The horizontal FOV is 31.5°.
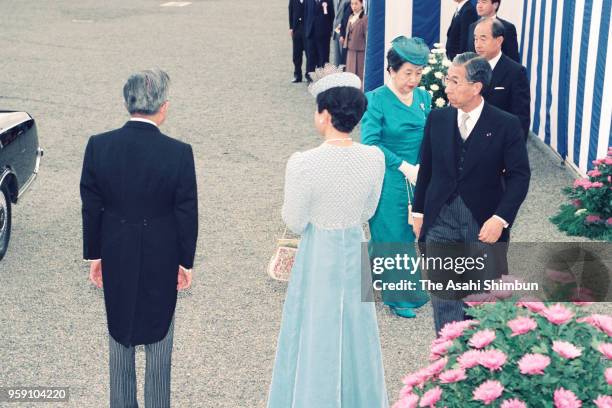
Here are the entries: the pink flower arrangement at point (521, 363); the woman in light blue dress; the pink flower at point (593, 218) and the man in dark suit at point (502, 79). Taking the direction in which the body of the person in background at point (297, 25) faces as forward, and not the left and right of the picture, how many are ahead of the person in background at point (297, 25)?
4

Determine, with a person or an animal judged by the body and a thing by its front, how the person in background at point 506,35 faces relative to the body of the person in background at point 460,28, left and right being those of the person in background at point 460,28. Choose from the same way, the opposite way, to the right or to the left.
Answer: the same way

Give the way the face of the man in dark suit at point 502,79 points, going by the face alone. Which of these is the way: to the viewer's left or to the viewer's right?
to the viewer's left

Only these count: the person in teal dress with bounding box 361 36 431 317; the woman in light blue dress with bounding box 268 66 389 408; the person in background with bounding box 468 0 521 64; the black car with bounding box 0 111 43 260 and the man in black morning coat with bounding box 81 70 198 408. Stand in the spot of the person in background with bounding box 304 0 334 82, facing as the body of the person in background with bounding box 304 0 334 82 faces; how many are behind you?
0

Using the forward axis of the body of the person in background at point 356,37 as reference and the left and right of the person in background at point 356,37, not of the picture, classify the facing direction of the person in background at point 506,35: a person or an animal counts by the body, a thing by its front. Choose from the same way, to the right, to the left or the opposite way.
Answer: the same way

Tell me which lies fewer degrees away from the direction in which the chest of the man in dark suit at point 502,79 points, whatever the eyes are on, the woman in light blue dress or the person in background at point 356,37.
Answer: the woman in light blue dress

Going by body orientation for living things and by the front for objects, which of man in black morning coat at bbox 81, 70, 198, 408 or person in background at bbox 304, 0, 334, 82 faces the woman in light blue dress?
the person in background

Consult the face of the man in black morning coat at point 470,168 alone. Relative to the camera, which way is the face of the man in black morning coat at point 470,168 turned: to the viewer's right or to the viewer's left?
to the viewer's left

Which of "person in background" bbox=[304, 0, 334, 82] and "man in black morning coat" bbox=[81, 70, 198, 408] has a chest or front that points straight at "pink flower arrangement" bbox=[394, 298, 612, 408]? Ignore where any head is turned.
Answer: the person in background

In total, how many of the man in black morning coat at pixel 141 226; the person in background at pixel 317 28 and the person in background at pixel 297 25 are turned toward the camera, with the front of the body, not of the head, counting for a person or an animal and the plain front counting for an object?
2

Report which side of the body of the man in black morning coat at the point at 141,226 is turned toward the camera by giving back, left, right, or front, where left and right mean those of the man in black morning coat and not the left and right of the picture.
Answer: back

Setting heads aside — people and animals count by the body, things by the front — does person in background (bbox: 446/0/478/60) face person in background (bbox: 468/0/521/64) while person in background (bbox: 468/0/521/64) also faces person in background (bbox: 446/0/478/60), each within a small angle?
no

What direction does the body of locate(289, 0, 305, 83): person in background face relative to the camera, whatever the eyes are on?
toward the camera

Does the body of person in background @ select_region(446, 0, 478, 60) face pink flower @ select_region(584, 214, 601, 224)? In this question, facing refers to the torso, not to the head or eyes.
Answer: no

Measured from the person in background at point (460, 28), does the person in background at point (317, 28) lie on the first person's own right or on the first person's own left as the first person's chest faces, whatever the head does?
on the first person's own right

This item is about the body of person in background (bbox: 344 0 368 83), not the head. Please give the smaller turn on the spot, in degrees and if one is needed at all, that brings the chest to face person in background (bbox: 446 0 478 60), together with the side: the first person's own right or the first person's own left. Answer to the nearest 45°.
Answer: approximately 45° to the first person's own left

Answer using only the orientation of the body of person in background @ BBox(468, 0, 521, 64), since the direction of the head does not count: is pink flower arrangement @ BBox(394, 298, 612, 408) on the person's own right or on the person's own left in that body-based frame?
on the person's own left

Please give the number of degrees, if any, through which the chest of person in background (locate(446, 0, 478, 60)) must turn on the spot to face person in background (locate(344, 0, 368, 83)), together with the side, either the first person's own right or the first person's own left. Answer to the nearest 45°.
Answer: approximately 90° to the first person's own right

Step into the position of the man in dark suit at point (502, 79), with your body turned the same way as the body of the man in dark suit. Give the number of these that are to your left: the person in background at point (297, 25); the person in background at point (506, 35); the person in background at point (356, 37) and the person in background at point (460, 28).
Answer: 0

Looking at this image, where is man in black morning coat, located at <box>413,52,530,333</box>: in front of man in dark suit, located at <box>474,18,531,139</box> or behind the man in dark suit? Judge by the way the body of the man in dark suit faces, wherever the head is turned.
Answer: in front
